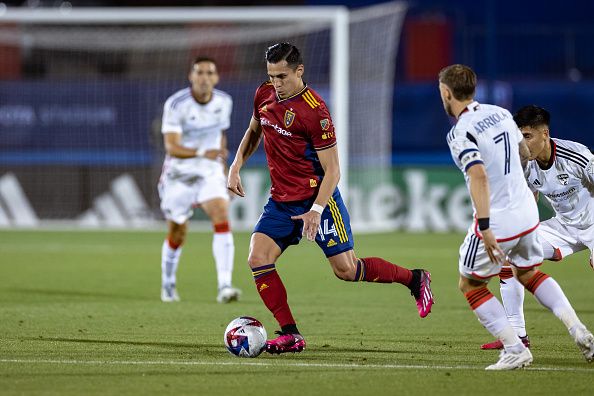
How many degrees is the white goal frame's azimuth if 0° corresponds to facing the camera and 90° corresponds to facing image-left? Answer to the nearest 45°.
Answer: approximately 0°

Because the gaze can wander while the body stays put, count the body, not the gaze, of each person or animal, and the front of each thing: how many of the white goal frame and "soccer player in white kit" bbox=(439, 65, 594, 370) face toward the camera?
1

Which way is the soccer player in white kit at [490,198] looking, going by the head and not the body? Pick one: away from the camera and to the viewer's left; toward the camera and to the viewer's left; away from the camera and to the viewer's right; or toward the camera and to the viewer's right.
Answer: away from the camera and to the viewer's left

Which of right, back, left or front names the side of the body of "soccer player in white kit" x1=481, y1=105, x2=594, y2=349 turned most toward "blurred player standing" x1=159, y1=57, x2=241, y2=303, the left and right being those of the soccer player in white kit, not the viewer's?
right

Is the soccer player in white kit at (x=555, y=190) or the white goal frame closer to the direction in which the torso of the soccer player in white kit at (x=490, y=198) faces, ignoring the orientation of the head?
the white goal frame

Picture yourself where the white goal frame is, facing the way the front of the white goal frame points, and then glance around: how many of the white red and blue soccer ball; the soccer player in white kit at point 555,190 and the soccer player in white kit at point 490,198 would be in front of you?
3

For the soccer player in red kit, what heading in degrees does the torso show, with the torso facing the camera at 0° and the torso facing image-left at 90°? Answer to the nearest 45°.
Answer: approximately 45°

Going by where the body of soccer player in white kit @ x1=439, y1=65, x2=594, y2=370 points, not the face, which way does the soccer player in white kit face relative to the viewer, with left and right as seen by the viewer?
facing away from the viewer and to the left of the viewer

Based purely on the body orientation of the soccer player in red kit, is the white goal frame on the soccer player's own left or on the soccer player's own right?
on the soccer player's own right
